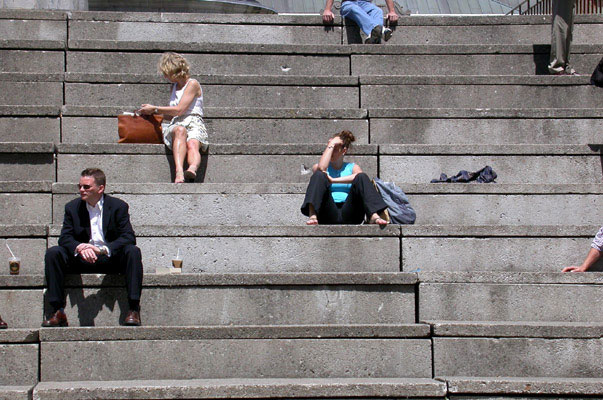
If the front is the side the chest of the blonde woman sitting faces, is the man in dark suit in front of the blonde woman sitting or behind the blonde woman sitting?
in front

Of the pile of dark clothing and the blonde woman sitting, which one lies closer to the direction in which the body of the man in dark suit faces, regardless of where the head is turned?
the pile of dark clothing

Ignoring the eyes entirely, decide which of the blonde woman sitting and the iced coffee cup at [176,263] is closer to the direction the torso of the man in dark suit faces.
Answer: the iced coffee cup

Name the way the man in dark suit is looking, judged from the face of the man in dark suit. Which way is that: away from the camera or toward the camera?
toward the camera

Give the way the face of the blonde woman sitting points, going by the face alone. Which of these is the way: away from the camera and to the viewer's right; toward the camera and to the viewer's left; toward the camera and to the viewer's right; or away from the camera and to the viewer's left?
toward the camera and to the viewer's left

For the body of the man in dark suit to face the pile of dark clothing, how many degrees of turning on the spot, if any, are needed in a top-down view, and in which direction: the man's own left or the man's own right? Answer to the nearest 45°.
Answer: approximately 90° to the man's own left

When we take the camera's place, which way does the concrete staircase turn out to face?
facing the viewer

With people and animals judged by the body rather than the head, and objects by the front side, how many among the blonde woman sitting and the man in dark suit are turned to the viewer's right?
0

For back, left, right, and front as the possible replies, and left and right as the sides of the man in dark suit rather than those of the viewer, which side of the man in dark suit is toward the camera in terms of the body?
front

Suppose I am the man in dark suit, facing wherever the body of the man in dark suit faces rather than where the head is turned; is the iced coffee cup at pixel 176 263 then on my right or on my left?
on my left
